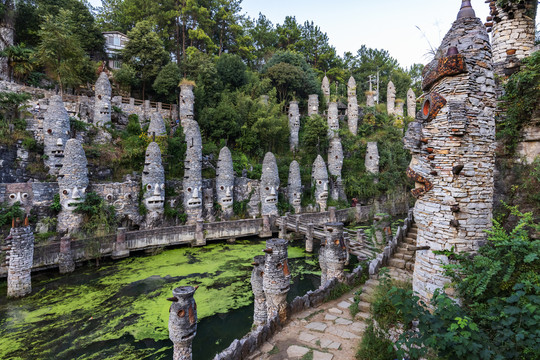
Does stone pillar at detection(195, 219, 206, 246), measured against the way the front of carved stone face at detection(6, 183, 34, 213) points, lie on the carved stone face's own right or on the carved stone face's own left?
on the carved stone face's own left

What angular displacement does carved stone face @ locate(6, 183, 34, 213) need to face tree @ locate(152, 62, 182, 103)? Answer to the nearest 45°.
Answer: approximately 135° to its left

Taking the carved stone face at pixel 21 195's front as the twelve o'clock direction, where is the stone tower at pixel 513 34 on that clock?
The stone tower is roughly at 11 o'clock from the carved stone face.

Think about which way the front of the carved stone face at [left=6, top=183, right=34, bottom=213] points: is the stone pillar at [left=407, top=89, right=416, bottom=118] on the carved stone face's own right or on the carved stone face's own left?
on the carved stone face's own left

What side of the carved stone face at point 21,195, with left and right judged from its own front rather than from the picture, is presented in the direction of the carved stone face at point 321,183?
left

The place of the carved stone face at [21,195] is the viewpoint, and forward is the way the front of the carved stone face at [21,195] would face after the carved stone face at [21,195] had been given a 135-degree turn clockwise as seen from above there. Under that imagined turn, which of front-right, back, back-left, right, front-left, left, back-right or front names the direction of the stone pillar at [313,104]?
back-right

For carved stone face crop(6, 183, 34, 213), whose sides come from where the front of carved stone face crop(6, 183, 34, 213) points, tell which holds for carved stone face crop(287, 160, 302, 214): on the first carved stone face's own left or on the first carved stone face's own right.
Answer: on the first carved stone face's own left

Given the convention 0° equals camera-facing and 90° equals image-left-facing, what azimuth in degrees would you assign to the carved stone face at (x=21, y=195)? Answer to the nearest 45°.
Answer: approximately 0°

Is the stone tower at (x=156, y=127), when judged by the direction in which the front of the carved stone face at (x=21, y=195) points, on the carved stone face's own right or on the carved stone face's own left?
on the carved stone face's own left

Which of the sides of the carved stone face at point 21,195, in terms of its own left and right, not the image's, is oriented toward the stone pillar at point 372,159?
left

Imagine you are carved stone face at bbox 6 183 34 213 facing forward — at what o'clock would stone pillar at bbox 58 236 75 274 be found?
The stone pillar is roughly at 11 o'clock from the carved stone face.
